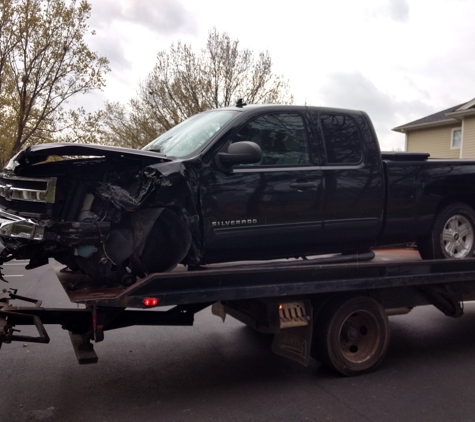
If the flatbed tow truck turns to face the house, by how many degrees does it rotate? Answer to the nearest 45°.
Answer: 0° — it already faces it

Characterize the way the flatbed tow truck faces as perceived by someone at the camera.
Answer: facing away from the viewer and to the right of the viewer
